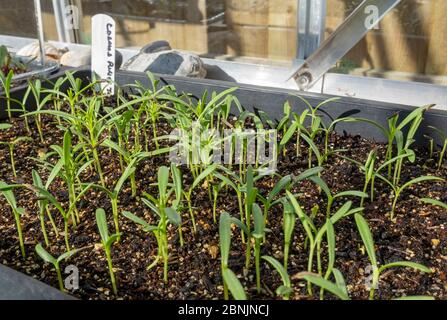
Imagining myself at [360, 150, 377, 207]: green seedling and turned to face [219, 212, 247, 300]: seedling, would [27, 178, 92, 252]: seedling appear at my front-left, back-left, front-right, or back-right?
front-right

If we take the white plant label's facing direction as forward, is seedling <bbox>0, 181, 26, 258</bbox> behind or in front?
in front

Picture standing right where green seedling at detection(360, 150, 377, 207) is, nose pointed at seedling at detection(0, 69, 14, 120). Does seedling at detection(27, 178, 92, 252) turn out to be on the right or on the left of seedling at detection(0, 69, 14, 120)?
left

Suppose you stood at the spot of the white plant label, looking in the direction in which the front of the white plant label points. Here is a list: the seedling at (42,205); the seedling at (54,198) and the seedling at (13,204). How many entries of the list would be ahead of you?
3

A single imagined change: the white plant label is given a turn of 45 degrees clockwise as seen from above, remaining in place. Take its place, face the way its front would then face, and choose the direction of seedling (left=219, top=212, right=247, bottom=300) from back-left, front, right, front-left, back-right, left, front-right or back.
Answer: front-left

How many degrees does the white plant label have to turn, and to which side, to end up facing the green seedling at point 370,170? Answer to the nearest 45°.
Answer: approximately 45° to its left

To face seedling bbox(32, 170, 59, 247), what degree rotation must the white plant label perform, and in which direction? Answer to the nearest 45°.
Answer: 0° — it already faces it

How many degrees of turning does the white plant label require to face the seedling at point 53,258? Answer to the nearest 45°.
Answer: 0° — it already faces it

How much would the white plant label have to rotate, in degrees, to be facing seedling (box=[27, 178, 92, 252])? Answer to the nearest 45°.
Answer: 0° — it already faces it

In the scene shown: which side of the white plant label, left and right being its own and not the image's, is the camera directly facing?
front

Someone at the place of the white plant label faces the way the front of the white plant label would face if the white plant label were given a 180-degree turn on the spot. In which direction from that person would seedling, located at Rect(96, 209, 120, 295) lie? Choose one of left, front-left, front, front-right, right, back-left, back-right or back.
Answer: back
